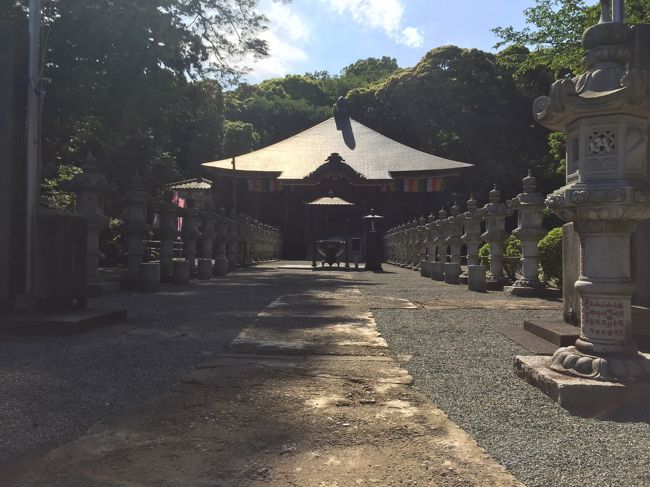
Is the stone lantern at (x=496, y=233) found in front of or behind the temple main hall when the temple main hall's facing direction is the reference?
in front

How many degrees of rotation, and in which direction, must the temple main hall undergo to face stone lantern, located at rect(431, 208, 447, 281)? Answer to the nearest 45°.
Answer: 0° — it already faces it

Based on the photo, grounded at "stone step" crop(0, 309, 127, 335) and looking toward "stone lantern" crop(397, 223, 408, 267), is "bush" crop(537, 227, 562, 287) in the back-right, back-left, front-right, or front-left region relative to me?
front-right

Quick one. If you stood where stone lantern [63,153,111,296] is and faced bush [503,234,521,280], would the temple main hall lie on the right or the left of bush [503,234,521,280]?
left

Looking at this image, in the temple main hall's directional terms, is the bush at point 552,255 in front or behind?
in front

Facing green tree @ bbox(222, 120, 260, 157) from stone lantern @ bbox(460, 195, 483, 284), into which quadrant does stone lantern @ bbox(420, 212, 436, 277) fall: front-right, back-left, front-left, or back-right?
front-right

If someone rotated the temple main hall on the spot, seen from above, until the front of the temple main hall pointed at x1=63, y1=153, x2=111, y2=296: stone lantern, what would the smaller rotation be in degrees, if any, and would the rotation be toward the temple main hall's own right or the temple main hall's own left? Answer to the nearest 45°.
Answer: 0° — it already faces it

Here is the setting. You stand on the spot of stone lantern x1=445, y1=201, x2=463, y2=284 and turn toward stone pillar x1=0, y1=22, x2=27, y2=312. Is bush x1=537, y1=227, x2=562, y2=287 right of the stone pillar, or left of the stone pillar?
left

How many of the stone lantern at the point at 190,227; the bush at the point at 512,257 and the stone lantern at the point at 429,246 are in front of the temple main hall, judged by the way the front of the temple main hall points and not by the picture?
3

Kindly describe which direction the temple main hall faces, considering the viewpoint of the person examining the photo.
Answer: facing the viewer

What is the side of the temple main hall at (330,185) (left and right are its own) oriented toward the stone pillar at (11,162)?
front

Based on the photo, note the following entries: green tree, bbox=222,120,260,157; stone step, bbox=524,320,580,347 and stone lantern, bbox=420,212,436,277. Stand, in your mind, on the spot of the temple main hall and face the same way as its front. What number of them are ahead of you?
2

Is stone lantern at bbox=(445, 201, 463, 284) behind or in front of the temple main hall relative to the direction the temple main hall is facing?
in front

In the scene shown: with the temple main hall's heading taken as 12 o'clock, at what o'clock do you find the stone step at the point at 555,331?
The stone step is roughly at 12 o'clock from the temple main hall.

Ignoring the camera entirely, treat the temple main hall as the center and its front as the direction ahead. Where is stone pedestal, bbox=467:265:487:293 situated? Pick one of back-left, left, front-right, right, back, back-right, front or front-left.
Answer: front

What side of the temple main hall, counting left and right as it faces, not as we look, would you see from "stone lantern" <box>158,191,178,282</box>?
front

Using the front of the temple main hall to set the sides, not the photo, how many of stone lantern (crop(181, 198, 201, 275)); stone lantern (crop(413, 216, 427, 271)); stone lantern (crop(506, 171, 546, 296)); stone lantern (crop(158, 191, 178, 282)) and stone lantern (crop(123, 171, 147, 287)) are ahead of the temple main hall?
5

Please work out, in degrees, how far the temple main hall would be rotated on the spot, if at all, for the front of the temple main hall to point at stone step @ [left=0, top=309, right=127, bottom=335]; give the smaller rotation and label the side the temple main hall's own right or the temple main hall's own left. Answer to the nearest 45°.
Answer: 0° — it already faces it

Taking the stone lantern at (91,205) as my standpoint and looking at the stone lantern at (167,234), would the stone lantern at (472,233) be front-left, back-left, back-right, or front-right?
front-right

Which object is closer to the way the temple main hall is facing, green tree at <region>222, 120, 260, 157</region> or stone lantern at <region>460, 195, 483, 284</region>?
the stone lantern

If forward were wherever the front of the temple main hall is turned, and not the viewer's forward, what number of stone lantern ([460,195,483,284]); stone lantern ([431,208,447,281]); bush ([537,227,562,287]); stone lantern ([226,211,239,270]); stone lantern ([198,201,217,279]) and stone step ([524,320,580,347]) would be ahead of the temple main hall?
6
